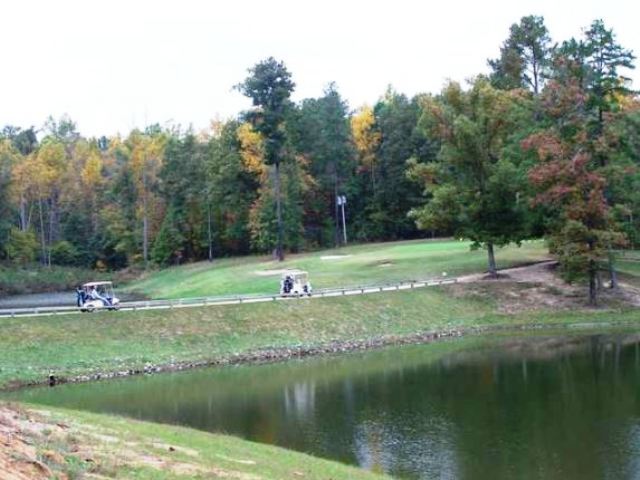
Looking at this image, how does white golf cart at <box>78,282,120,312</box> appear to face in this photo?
to the viewer's right
